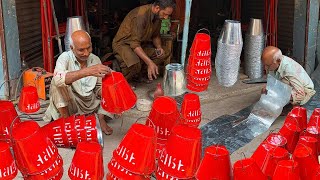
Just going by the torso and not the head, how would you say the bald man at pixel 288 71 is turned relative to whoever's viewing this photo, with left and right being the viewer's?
facing to the left of the viewer

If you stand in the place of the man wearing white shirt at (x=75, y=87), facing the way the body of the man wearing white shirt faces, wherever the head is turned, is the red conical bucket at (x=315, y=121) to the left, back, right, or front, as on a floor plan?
front

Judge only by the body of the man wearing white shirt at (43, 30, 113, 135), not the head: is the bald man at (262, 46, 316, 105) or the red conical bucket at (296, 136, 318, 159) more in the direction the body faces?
the red conical bucket

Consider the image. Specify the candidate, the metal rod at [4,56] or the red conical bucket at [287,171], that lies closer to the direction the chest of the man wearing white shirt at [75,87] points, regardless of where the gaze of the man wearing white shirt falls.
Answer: the red conical bucket

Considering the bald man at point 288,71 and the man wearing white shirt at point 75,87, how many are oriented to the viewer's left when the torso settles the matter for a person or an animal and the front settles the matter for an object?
1

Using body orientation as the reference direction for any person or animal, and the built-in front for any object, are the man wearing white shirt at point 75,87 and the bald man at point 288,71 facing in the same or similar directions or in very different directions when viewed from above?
very different directions

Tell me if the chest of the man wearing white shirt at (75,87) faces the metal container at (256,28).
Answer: no

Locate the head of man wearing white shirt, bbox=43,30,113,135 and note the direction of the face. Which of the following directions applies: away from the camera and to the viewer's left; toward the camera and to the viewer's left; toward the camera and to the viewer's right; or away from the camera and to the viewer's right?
toward the camera and to the viewer's right

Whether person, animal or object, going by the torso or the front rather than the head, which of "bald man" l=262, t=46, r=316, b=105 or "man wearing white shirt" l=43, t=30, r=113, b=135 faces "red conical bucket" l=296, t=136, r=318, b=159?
the man wearing white shirt

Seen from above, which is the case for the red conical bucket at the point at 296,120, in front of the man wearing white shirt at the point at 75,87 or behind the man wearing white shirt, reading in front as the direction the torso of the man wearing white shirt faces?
in front

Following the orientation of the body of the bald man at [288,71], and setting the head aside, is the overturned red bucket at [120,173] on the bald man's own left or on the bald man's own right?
on the bald man's own left

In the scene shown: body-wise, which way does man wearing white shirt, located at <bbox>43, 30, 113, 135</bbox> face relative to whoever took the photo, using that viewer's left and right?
facing the viewer and to the right of the viewer

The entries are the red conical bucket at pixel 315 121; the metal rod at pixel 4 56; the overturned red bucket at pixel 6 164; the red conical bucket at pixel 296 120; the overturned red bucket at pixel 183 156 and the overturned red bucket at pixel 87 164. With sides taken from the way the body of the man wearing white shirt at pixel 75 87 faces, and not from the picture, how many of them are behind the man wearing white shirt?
1

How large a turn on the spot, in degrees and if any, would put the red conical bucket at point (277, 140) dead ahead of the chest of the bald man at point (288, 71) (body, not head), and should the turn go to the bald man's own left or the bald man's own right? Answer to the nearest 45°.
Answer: approximately 90° to the bald man's own left

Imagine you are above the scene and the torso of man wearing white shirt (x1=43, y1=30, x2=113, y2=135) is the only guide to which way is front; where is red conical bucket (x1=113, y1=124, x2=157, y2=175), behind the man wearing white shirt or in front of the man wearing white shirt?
in front
